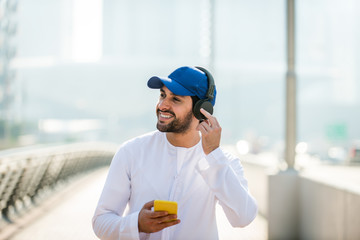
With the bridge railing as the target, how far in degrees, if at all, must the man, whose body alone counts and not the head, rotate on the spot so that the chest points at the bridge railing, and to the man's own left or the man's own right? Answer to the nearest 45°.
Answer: approximately 135° to the man's own right

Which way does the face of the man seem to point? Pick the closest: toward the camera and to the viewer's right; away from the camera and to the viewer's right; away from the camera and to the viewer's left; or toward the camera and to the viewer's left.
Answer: toward the camera and to the viewer's left

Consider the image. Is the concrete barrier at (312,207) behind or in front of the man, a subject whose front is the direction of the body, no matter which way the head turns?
behind

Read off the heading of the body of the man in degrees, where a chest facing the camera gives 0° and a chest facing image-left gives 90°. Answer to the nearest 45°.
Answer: approximately 0°
